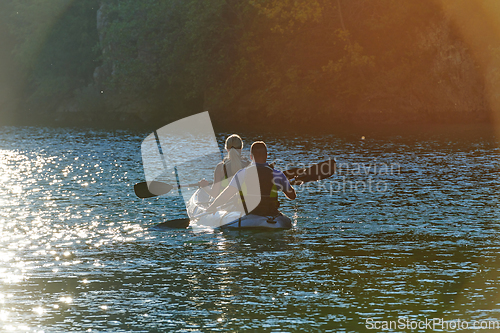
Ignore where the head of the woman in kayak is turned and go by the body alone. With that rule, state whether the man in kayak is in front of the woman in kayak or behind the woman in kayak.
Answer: behind

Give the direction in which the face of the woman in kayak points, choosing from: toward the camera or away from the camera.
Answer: away from the camera

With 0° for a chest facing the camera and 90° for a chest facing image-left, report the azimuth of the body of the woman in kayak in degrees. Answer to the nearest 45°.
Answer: approximately 135°
